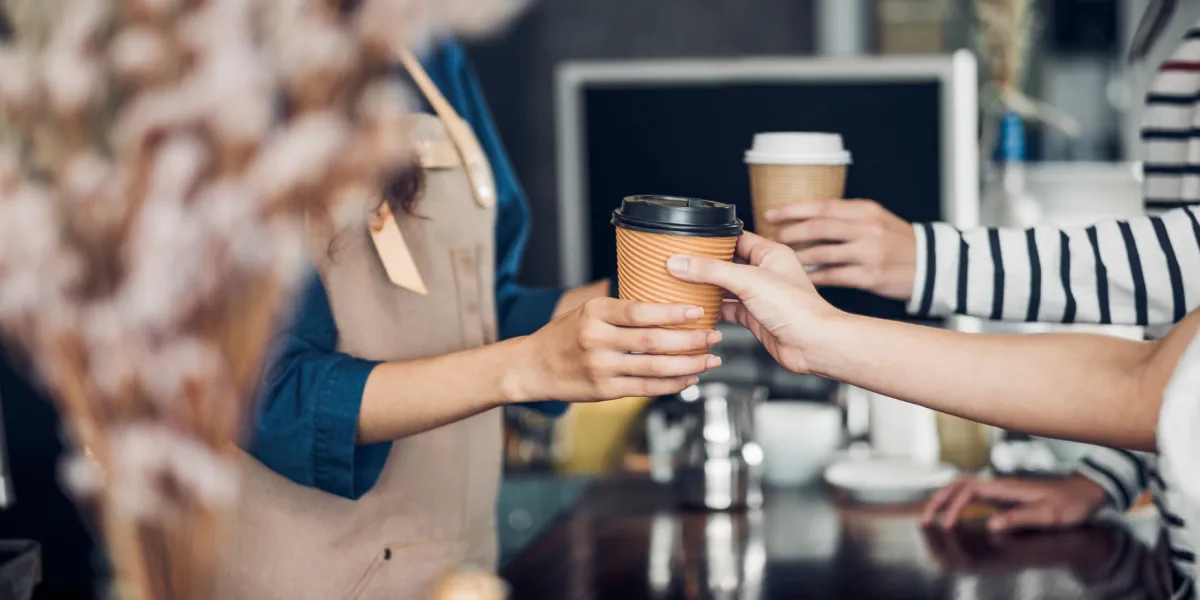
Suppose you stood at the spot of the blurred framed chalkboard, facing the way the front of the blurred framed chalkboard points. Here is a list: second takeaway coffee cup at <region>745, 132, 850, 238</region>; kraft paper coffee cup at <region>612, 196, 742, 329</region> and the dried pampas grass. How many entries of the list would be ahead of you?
3

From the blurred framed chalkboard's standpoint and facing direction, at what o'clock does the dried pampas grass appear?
The dried pampas grass is roughly at 12 o'clock from the blurred framed chalkboard.

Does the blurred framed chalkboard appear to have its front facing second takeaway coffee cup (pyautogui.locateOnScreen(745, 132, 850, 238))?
yes

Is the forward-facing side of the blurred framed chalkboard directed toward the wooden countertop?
yes

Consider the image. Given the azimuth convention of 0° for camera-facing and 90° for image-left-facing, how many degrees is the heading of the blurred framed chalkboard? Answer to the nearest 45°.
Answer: approximately 0°

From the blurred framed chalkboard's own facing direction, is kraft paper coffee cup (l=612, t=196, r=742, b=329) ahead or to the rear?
ahead
